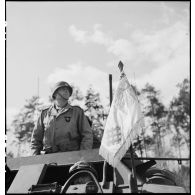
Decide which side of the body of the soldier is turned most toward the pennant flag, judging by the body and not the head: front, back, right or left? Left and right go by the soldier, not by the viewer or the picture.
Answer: left

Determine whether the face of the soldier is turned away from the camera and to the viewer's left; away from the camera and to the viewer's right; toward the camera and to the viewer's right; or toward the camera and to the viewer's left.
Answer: toward the camera and to the viewer's right

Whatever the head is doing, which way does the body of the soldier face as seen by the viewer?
toward the camera
